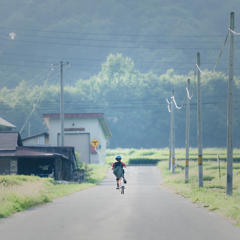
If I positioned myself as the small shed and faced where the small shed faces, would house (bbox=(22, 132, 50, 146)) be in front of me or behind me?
behind
